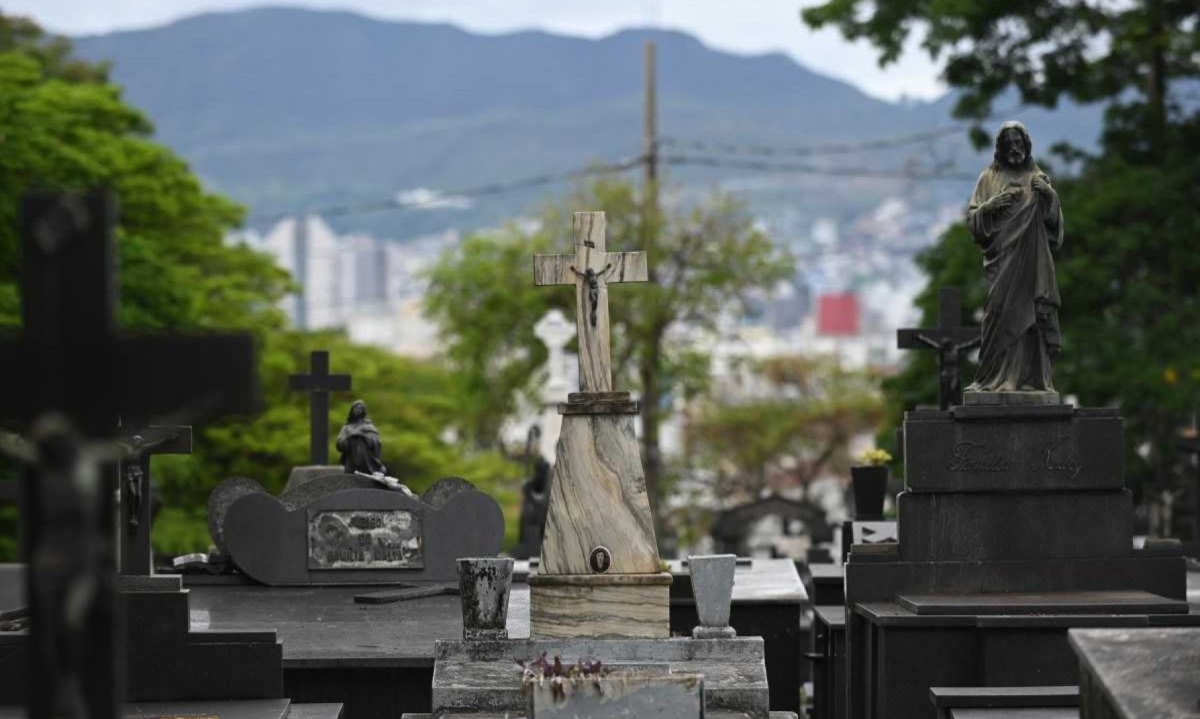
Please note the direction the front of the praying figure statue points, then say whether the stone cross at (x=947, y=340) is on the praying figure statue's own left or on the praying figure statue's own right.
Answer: on the praying figure statue's own left

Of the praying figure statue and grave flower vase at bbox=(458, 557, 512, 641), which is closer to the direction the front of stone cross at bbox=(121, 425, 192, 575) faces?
the grave flower vase

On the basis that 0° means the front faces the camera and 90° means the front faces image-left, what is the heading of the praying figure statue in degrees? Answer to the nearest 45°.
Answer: approximately 0°

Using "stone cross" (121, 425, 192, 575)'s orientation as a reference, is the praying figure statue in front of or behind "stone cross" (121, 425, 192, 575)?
behind

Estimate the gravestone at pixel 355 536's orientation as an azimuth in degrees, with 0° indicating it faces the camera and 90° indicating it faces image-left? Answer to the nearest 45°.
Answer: approximately 0°

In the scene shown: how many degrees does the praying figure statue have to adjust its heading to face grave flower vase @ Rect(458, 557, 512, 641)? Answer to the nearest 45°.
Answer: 0° — it already faces it

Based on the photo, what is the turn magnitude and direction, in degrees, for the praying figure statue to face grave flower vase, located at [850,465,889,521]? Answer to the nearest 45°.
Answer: approximately 90° to its left

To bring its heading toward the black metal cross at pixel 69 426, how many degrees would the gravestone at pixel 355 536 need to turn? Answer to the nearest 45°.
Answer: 0° — it already faces it

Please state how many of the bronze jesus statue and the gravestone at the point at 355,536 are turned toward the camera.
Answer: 2
